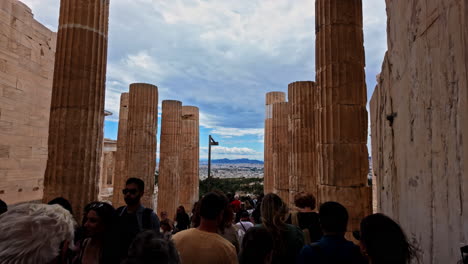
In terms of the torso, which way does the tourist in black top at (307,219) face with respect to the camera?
away from the camera

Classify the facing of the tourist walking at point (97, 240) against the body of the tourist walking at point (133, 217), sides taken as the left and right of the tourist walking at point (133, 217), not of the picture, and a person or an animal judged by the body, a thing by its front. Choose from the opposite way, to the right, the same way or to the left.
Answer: the same way

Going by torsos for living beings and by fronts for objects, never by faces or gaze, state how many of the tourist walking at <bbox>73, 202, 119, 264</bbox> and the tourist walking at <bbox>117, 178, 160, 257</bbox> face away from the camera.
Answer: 0

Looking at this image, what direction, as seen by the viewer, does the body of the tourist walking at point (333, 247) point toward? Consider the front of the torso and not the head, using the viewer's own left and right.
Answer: facing away from the viewer

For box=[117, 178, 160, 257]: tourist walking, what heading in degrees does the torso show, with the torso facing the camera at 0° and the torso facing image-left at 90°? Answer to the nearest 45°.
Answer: approximately 45°

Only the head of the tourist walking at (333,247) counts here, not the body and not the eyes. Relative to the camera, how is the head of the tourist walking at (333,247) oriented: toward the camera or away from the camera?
away from the camera

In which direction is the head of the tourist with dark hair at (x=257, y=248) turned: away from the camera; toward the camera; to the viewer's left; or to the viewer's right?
away from the camera

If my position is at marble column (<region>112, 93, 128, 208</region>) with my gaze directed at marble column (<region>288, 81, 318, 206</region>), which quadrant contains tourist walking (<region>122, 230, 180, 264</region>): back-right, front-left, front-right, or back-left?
front-right

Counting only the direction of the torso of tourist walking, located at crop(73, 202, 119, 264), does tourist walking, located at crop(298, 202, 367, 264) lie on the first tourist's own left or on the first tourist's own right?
on the first tourist's own left

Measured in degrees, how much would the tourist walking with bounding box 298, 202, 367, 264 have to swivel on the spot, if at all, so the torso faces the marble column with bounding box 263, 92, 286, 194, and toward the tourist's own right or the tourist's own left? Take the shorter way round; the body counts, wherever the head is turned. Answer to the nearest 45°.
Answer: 0° — they already face it

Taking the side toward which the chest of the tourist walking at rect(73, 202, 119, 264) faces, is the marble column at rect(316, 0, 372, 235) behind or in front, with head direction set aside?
behind

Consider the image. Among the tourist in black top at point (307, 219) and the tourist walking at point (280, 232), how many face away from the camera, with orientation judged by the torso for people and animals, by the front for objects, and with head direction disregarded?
2

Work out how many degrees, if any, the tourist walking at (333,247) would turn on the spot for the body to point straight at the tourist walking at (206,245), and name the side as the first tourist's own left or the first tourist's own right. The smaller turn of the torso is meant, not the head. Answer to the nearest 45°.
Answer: approximately 90° to the first tourist's own left

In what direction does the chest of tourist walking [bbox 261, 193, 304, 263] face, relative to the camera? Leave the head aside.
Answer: away from the camera

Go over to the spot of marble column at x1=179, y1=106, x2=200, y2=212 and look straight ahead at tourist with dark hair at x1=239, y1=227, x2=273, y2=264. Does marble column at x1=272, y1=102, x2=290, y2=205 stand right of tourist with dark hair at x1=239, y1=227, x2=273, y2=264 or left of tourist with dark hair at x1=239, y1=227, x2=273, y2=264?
left

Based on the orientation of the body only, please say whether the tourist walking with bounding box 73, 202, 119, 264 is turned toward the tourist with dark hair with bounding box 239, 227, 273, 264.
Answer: no

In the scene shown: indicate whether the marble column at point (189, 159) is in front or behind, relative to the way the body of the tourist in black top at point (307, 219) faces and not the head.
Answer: in front

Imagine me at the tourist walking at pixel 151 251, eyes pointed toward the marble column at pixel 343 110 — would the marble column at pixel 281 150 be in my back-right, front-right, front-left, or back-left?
front-left
